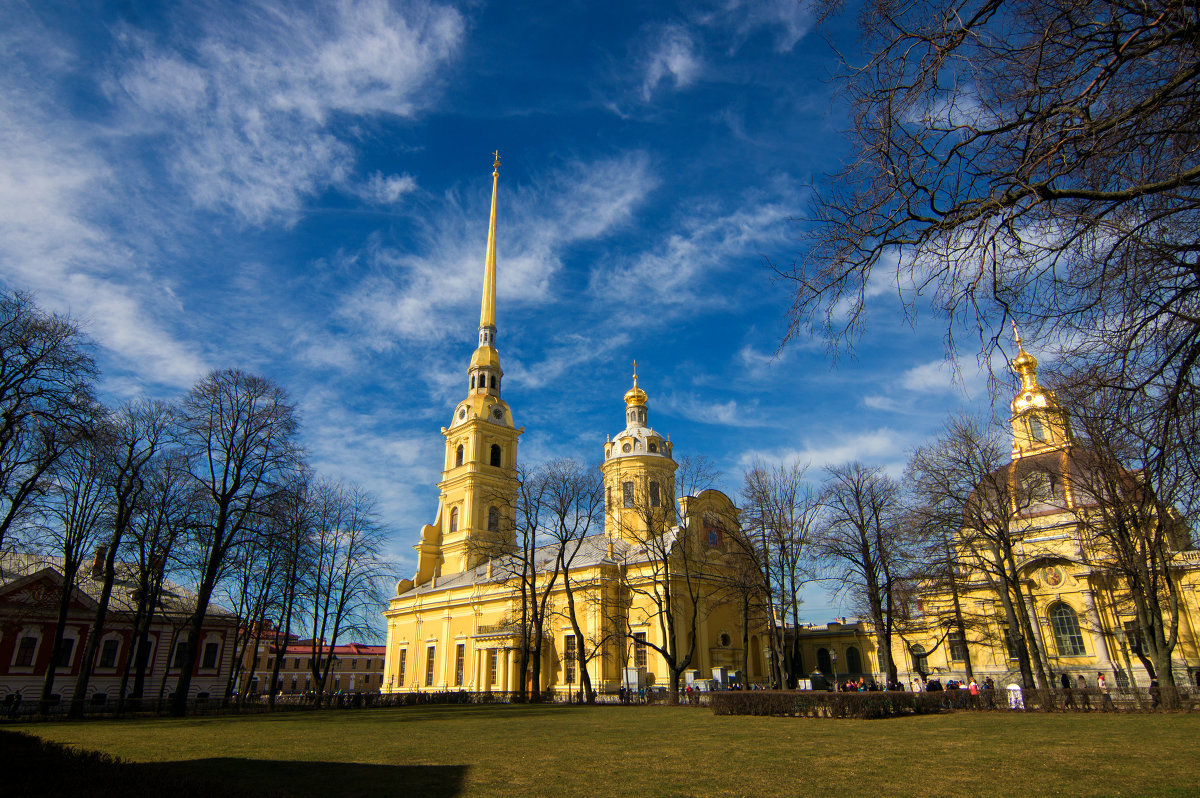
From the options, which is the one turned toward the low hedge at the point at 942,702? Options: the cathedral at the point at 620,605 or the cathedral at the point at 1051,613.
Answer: the cathedral at the point at 1051,613

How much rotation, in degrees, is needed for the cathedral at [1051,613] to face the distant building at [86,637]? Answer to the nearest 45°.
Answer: approximately 45° to its right

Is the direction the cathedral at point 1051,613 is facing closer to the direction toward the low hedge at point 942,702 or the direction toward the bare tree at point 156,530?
the low hedge

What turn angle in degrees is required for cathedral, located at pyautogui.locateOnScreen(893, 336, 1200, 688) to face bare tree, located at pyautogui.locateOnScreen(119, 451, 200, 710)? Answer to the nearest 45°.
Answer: approximately 45° to its right

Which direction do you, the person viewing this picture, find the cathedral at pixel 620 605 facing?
facing away from the viewer and to the left of the viewer

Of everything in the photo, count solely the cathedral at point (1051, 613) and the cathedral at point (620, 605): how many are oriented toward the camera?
1

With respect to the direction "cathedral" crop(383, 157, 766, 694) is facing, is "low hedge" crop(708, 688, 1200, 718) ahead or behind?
behind

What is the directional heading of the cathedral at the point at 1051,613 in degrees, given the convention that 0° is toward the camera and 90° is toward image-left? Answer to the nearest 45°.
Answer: approximately 0°

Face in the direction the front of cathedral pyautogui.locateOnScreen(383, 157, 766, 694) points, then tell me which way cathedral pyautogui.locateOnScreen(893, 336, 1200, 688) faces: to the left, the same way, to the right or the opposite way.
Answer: to the left

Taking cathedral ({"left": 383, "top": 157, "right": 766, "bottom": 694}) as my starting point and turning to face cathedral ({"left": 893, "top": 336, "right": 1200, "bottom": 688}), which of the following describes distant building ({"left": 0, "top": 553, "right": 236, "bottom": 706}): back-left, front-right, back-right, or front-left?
back-right
